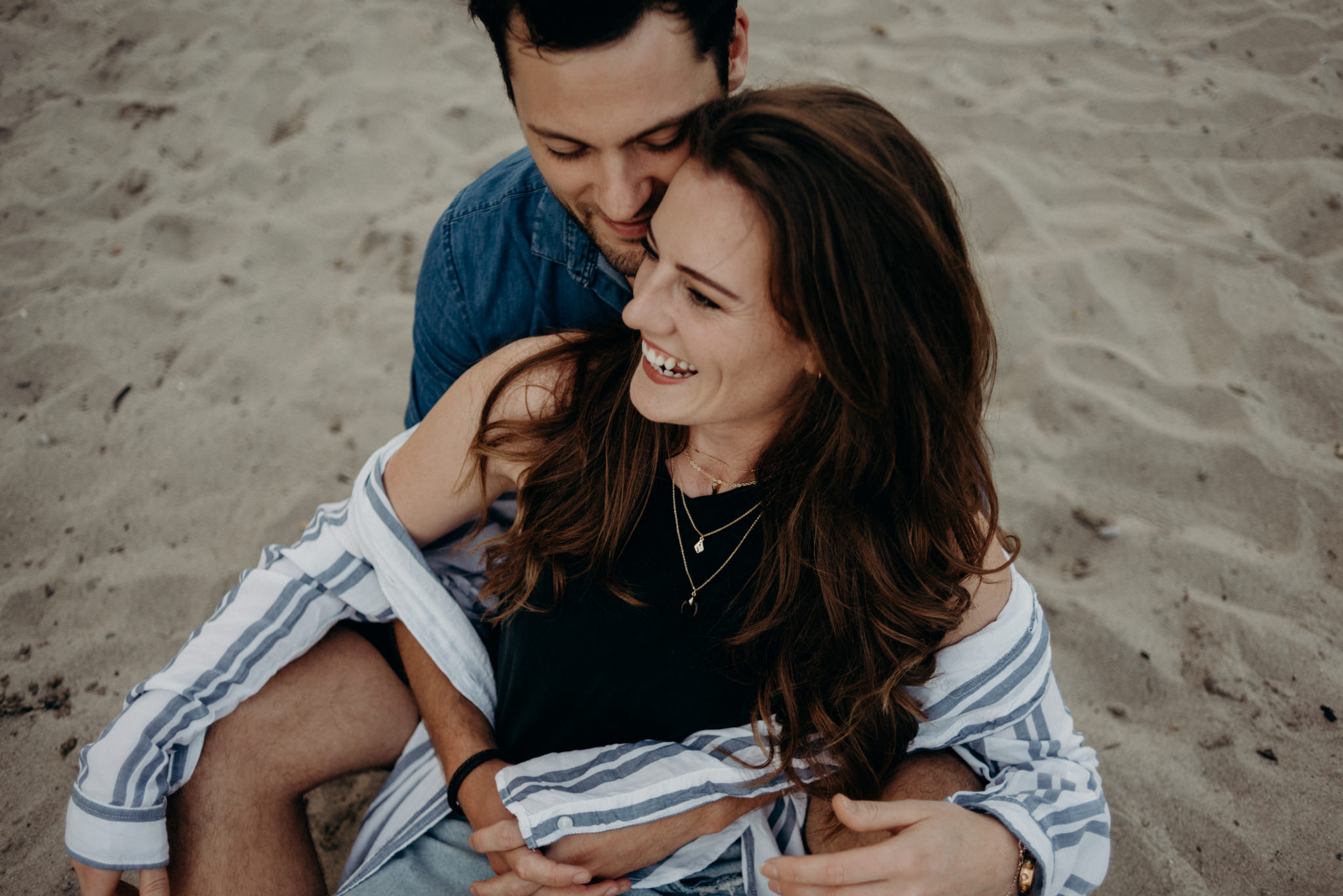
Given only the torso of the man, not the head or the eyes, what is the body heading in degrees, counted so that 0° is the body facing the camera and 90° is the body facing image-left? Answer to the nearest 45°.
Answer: approximately 0°

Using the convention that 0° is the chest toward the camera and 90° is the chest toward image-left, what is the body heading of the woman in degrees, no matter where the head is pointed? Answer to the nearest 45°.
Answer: approximately 0°
